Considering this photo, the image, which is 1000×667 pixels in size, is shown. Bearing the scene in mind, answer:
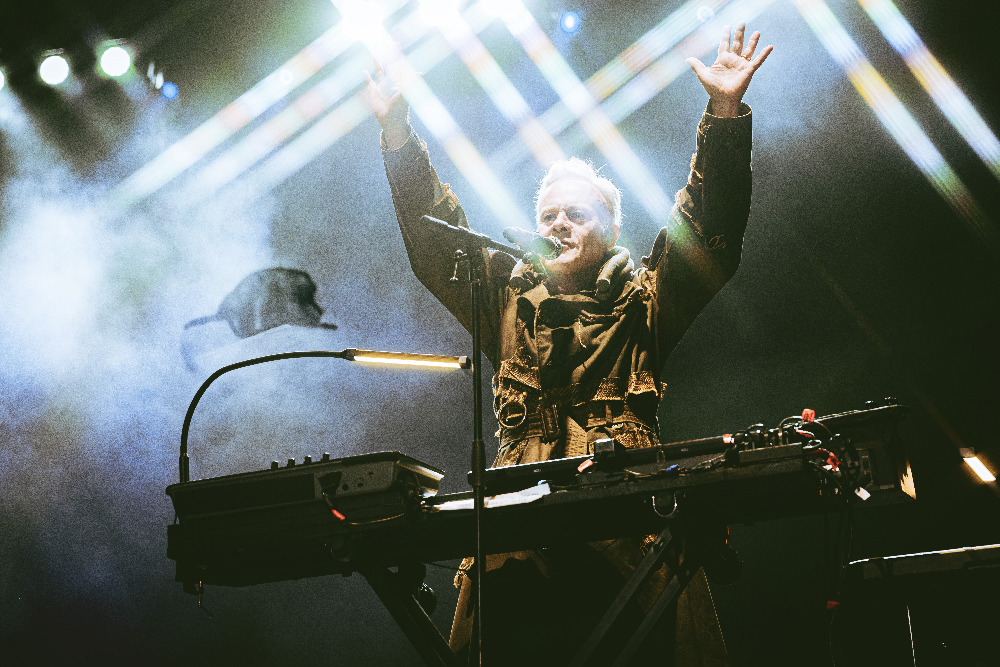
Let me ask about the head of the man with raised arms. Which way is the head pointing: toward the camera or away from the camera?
toward the camera

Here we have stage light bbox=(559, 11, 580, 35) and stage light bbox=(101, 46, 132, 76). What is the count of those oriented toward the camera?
2

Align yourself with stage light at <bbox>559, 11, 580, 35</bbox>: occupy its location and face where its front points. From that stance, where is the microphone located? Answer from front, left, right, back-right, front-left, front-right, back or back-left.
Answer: front

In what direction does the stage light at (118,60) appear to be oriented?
toward the camera

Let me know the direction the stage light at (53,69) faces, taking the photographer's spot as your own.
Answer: facing the viewer

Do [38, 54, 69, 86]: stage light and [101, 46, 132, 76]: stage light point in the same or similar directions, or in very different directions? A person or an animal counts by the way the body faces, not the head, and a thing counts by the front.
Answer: same or similar directions

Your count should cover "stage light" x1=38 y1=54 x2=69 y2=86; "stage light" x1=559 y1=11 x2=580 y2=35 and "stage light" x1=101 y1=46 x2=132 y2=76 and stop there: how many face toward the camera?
3

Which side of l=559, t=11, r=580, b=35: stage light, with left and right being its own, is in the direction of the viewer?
front

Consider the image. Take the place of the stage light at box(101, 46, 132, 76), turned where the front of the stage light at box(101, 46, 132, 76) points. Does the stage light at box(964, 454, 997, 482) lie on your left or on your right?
on your left

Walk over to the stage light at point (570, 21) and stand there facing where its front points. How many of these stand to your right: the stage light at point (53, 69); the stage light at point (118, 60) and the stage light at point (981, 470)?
2

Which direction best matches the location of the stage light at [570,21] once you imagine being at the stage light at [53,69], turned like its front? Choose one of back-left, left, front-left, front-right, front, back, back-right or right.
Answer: front-left
